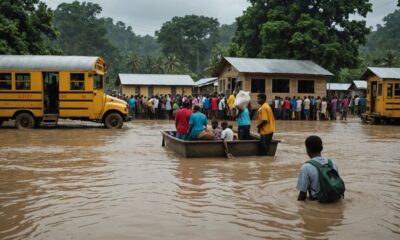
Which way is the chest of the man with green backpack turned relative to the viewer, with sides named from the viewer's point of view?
facing away from the viewer and to the left of the viewer

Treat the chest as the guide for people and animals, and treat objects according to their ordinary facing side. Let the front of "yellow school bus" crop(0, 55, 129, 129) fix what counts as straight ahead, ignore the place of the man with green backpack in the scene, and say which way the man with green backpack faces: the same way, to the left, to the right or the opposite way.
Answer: to the left

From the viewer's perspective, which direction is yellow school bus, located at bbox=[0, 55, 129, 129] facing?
to the viewer's right

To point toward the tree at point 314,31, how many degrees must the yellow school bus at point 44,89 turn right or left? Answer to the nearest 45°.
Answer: approximately 45° to its left

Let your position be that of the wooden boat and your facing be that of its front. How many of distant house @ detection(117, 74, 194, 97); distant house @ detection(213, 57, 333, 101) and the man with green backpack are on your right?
2

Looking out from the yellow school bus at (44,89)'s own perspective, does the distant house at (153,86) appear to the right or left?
on its left

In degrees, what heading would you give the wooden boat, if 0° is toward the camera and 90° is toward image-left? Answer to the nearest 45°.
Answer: approximately 90°

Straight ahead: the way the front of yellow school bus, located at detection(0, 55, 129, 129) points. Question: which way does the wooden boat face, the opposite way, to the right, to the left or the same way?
the opposite way

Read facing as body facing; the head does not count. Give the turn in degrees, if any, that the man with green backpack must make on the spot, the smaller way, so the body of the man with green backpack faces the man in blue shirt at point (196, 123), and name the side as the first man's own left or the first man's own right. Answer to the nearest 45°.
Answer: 0° — they already face them

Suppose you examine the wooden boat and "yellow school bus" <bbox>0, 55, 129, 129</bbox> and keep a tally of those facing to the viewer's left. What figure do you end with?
1

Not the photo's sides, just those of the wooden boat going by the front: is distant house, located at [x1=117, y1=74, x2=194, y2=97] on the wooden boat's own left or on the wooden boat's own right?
on the wooden boat's own right

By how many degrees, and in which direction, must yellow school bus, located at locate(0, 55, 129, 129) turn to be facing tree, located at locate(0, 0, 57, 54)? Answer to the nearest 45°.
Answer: approximately 90° to its left
